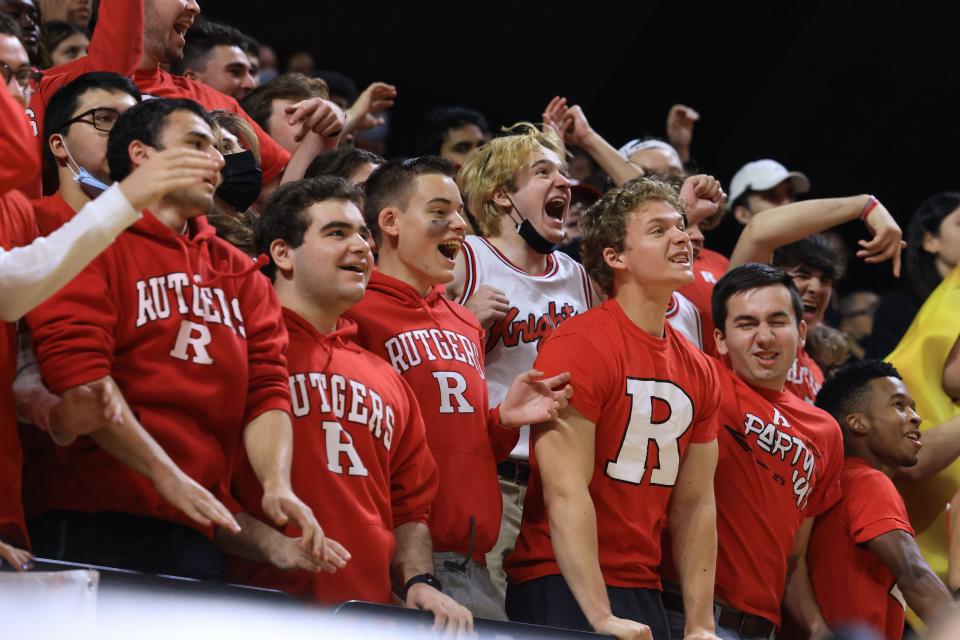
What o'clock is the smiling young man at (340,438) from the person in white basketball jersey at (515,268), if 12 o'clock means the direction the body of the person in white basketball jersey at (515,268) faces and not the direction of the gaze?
the smiling young man at (340,438) is roughly at 2 o'clock from the person in white basketball jersey at (515,268).

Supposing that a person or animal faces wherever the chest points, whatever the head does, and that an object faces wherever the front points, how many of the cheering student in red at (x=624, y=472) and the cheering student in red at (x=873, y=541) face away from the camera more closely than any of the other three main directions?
0

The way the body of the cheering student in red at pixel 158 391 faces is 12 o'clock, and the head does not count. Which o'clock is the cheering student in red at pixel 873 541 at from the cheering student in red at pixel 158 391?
the cheering student in red at pixel 873 541 is roughly at 10 o'clock from the cheering student in red at pixel 158 391.

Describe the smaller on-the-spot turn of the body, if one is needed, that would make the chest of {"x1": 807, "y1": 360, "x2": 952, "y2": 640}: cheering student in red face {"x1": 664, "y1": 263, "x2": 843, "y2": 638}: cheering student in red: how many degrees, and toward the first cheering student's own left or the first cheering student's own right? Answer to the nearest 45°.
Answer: approximately 135° to the first cheering student's own right

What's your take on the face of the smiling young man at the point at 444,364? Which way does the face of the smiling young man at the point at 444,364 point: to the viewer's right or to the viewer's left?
to the viewer's right

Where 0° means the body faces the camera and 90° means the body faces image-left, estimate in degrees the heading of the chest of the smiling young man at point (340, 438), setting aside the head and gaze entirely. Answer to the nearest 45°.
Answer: approximately 315°

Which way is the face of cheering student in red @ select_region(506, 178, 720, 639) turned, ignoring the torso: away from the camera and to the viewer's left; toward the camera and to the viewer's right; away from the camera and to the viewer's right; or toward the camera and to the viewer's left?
toward the camera and to the viewer's right

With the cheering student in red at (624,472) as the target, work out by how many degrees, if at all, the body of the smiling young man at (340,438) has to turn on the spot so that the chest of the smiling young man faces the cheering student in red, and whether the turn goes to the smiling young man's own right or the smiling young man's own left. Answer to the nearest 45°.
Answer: approximately 45° to the smiling young man's own left
